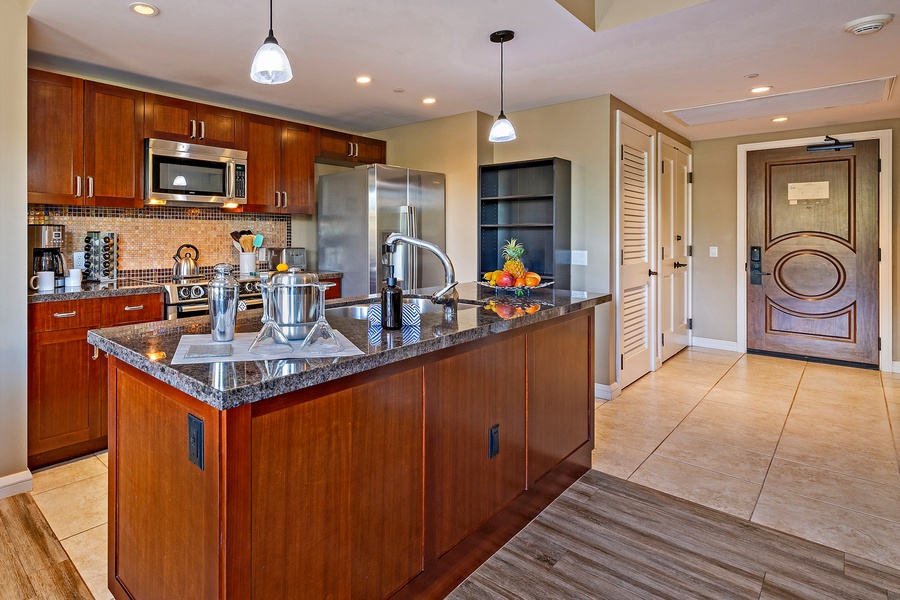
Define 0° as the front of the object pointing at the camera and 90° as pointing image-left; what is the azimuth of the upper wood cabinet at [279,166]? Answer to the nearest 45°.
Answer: approximately 315°

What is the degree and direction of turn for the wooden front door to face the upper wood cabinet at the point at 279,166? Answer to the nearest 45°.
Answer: approximately 45° to its right

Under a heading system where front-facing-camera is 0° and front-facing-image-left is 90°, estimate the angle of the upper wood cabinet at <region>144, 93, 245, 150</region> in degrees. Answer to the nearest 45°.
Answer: approximately 315°

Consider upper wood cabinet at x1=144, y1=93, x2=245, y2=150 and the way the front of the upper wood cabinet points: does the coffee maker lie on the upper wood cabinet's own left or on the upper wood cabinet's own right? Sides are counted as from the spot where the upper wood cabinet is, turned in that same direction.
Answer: on the upper wood cabinet's own right
